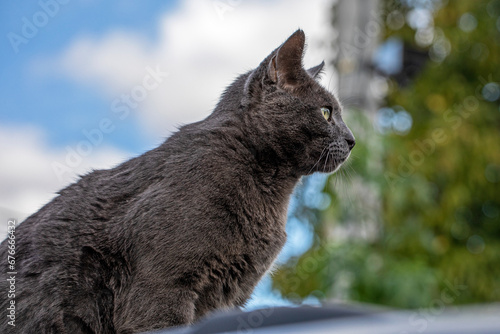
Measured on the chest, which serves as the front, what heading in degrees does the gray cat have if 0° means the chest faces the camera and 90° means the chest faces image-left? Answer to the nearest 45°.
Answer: approximately 270°
